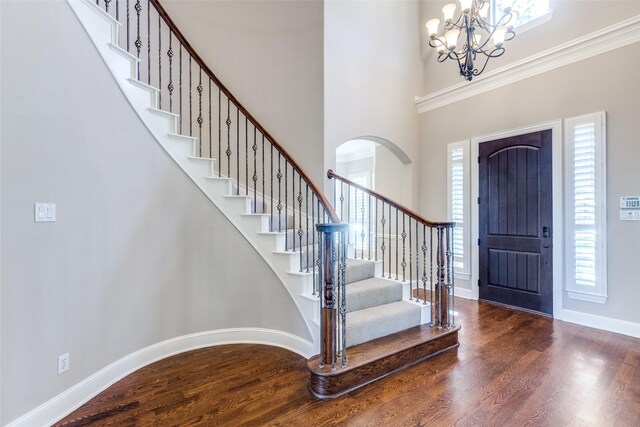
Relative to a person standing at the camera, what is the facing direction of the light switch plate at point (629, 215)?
facing the viewer

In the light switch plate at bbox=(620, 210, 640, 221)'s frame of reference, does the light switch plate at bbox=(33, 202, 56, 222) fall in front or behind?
in front

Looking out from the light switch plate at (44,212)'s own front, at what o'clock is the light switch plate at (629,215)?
the light switch plate at (629,215) is roughly at 10 o'clock from the light switch plate at (44,212).

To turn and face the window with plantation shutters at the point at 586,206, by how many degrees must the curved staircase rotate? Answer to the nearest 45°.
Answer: approximately 45° to its left

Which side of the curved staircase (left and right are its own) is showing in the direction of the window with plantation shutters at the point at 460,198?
left

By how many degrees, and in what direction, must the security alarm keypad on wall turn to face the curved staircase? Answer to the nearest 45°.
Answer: approximately 45° to its right

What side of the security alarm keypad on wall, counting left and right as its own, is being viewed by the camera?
front

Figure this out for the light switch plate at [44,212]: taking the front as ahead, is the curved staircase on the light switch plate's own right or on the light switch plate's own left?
on the light switch plate's own left

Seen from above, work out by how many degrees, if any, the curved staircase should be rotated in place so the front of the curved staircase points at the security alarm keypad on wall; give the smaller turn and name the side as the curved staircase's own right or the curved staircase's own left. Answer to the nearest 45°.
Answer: approximately 45° to the curved staircase's own left

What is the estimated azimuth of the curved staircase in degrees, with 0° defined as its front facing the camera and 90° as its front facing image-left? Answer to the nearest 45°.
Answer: approximately 315°

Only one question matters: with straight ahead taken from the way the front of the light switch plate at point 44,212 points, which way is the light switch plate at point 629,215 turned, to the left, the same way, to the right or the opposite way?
to the right
